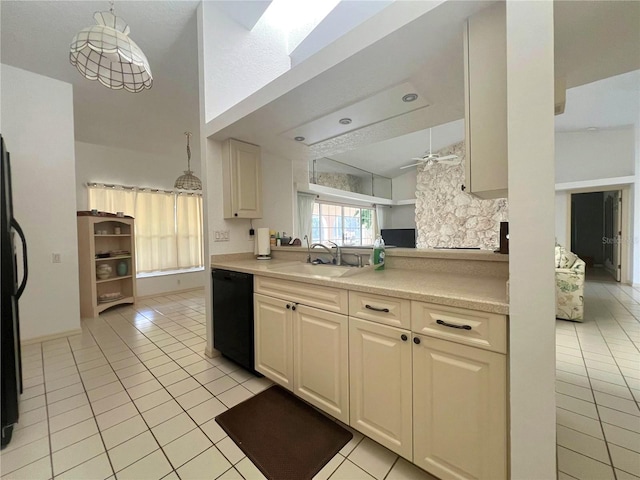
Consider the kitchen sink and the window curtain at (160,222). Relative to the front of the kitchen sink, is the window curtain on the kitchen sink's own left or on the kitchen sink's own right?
on the kitchen sink's own right

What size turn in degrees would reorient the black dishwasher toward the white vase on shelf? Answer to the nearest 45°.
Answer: approximately 90° to its right

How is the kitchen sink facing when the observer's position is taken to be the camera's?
facing the viewer and to the left of the viewer

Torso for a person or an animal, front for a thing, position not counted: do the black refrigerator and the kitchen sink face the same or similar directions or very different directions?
very different directions

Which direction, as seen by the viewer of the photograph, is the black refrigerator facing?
facing to the right of the viewer

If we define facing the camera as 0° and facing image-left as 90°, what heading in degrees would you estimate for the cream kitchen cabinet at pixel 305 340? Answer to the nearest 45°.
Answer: approximately 45°

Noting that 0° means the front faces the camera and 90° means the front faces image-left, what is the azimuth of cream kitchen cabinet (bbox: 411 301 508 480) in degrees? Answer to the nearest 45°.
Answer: approximately 45°

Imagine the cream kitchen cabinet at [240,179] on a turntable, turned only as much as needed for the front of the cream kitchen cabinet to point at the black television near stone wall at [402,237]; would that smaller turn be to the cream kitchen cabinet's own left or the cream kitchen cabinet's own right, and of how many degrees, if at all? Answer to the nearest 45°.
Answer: approximately 90° to the cream kitchen cabinet's own left

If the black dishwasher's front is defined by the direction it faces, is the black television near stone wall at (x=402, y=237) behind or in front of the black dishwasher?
behind

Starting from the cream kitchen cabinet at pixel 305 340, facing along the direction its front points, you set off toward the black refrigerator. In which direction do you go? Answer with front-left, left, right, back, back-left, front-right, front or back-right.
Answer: front-right

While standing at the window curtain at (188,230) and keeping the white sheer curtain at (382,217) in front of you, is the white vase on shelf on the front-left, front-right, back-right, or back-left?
back-right

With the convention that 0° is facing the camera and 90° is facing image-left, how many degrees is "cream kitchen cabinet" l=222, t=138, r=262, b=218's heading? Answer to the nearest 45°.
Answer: approximately 315°

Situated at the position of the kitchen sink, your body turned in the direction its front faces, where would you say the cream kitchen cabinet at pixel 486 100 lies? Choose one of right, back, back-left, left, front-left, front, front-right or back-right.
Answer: left
